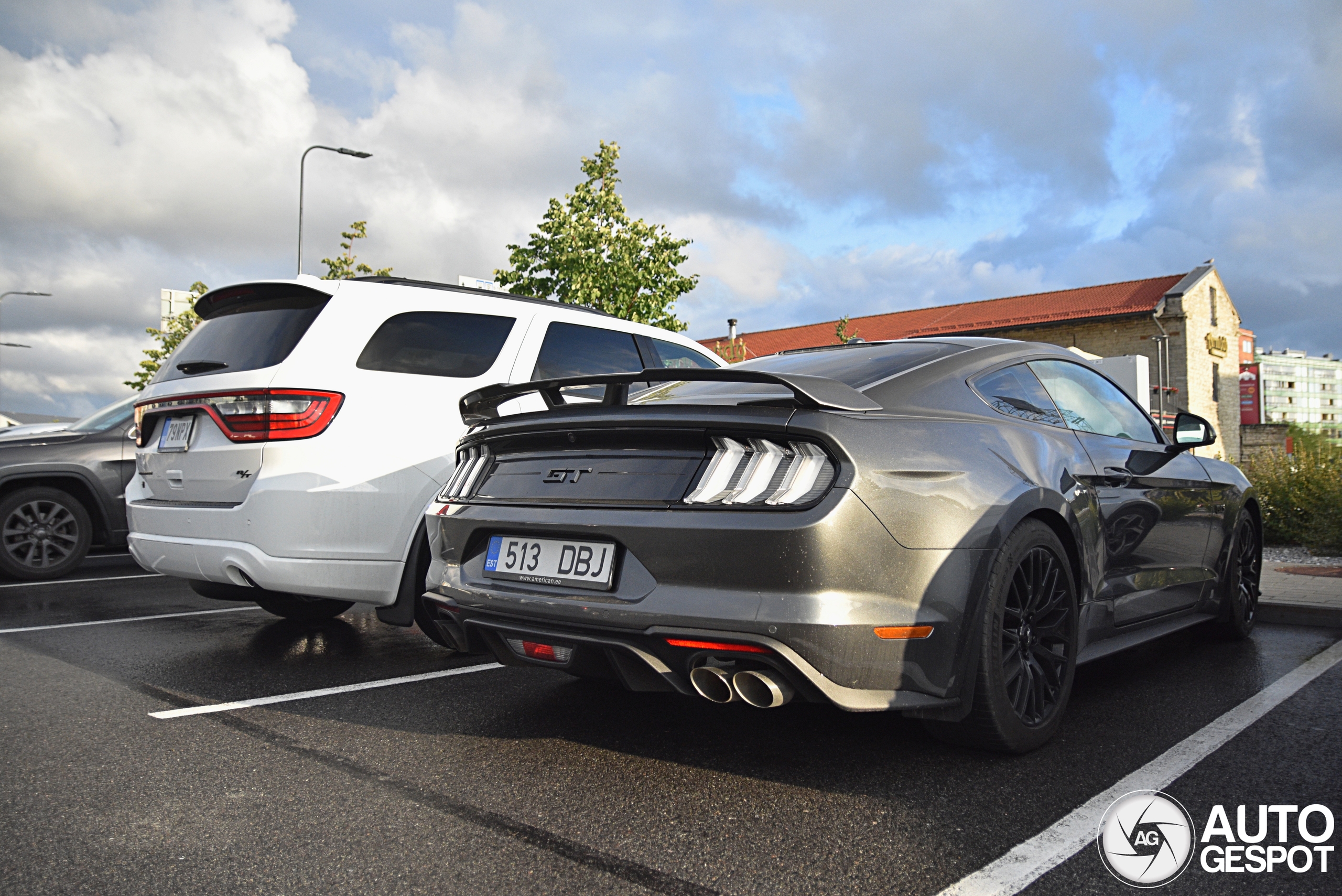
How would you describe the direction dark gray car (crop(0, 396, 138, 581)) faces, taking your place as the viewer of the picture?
facing to the left of the viewer

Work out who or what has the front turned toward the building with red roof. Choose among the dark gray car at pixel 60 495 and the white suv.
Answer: the white suv

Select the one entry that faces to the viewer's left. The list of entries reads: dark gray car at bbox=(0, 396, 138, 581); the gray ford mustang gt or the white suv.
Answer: the dark gray car

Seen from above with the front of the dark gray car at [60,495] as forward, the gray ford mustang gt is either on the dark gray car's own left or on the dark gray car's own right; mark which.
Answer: on the dark gray car's own left

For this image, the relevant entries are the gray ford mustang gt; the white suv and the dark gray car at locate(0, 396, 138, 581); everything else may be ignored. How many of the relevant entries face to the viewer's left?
1

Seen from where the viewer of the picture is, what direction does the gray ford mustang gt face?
facing away from the viewer and to the right of the viewer

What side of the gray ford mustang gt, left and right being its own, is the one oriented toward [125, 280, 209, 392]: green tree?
left

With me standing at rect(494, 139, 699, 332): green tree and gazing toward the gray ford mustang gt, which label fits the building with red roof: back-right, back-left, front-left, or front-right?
back-left

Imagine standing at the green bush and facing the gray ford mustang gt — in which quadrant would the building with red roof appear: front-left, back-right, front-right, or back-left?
back-right

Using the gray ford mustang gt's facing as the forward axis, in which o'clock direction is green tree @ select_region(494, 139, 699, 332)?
The green tree is roughly at 10 o'clock from the gray ford mustang gt.

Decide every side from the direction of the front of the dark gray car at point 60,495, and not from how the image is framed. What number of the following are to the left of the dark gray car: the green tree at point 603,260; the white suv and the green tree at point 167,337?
1

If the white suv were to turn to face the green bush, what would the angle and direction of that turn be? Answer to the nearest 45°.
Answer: approximately 45° to its right

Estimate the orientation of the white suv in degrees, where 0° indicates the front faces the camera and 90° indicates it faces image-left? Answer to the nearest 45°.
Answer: approximately 225°
